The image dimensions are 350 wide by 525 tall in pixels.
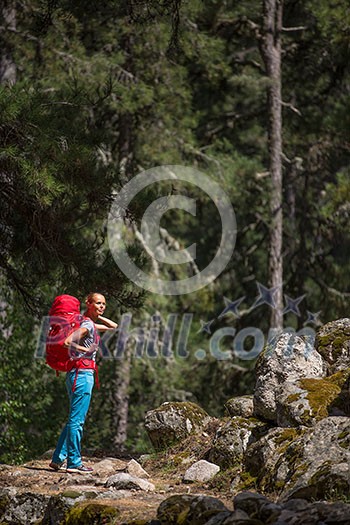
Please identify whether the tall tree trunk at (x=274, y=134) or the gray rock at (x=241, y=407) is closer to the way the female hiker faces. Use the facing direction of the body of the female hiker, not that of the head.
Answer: the gray rock

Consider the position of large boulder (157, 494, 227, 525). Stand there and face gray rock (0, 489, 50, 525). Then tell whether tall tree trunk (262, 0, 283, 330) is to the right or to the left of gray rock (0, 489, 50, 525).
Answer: right

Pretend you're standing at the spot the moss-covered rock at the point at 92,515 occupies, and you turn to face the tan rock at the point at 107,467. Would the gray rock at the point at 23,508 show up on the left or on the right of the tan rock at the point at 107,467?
left

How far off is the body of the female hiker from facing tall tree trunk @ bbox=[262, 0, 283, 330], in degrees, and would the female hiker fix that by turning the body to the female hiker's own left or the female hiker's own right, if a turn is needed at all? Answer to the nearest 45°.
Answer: approximately 90° to the female hiker's own left

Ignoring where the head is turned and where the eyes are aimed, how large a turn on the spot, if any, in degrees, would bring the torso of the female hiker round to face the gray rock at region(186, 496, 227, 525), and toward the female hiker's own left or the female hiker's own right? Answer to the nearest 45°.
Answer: approximately 90° to the female hiker's own right

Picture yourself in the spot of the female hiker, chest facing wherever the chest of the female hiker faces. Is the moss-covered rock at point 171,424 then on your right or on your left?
on your left

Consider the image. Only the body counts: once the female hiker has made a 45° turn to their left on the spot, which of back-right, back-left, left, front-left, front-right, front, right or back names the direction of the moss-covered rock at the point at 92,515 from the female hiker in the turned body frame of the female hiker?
back-right

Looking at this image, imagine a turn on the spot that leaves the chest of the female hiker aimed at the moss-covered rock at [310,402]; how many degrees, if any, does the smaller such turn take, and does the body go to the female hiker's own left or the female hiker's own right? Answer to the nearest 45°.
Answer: approximately 45° to the female hiker's own right

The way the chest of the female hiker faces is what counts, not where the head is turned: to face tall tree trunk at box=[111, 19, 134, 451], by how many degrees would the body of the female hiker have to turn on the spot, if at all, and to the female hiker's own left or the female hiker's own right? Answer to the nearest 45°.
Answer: approximately 90° to the female hiker's own left

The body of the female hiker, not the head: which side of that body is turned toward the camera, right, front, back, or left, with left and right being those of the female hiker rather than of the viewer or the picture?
right

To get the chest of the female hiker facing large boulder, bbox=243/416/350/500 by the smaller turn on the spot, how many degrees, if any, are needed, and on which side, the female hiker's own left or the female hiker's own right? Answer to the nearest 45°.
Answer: approximately 45° to the female hiker's own right
